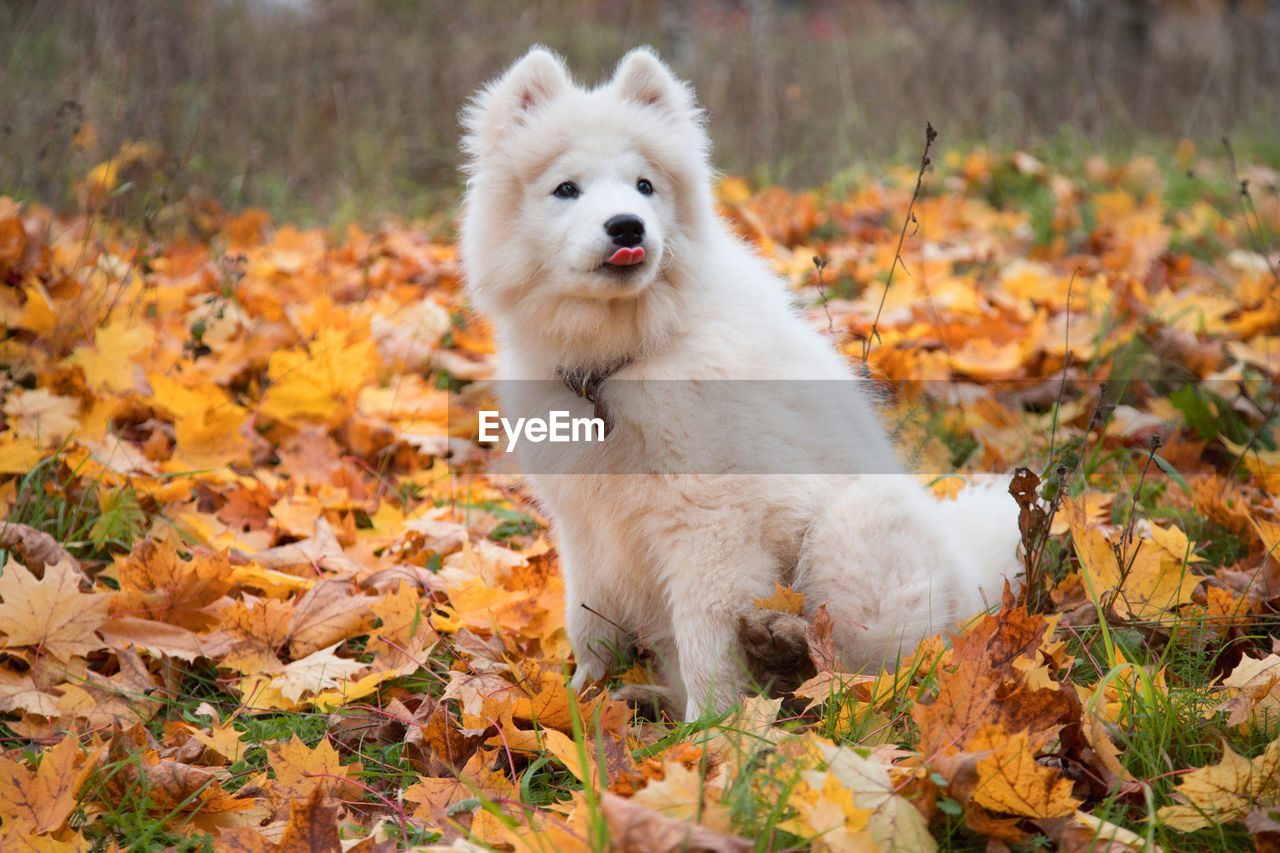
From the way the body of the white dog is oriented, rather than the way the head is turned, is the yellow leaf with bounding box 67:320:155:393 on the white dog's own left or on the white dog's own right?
on the white dog's own right

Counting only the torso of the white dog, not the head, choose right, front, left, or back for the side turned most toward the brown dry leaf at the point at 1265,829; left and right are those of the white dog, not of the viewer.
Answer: left

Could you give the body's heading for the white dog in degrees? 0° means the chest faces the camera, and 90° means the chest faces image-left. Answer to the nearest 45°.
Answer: approximately 45°

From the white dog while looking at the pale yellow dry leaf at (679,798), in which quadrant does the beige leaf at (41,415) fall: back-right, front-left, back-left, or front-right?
back-right

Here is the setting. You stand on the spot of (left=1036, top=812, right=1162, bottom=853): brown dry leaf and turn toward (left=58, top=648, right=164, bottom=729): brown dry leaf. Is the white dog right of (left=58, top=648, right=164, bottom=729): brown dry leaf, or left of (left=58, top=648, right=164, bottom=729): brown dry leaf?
right

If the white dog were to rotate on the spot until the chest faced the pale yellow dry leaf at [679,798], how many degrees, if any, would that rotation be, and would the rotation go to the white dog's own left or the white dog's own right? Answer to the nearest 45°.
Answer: approximately 45° to the white dog's own left

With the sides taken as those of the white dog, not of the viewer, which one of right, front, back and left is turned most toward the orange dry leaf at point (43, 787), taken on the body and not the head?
front

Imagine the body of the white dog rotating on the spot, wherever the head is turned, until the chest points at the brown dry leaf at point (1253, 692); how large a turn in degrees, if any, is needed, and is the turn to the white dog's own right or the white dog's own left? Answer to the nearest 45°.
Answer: approximately 90° to the white dog's own left
